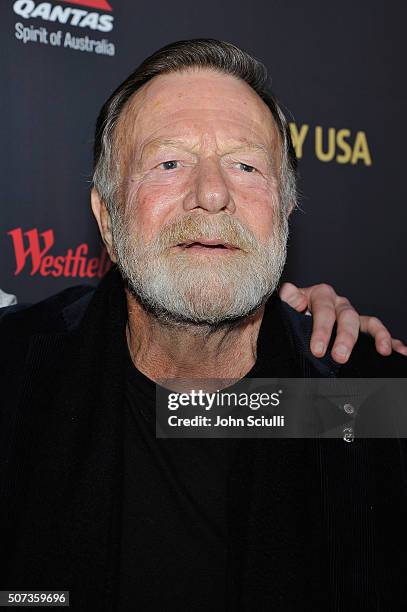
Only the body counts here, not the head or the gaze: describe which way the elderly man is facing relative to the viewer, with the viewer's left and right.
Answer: facing the viewer
